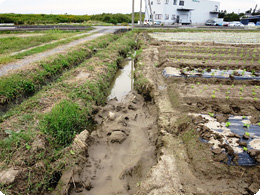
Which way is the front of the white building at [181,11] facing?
toward the camera

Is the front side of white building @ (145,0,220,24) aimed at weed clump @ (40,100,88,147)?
yes
